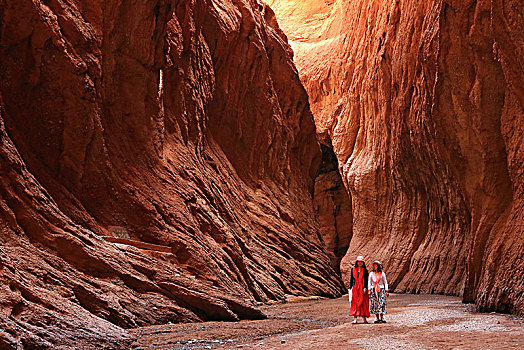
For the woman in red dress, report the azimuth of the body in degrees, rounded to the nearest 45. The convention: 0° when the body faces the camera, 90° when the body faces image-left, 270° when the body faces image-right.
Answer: approximately 0°
